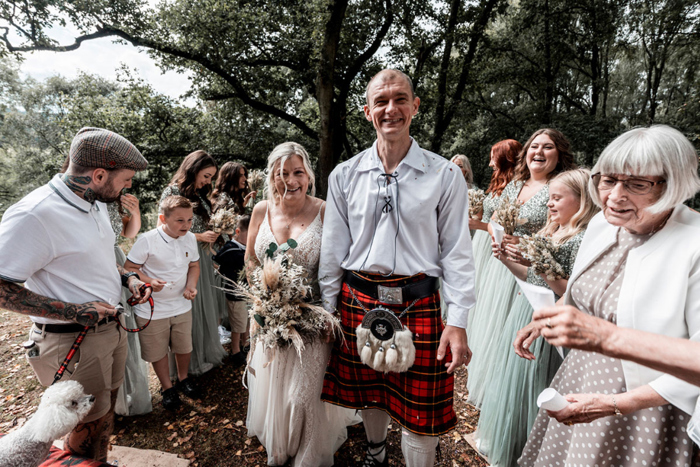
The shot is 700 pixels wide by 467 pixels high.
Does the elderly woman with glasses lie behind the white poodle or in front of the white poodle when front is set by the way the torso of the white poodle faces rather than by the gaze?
in front

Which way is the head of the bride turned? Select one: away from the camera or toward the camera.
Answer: toward the camera

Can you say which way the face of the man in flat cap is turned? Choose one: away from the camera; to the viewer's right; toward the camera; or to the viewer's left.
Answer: to the viewer's right

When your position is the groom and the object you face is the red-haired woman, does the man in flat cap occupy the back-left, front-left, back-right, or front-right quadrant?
back-left

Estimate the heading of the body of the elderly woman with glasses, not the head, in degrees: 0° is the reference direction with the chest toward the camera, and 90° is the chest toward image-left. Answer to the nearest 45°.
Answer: approximately 45°

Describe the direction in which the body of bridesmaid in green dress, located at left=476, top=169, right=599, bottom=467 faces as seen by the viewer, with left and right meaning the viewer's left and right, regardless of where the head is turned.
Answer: facing to the left of the viewer

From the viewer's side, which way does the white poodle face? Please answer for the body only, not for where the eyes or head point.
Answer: to the viewer's right

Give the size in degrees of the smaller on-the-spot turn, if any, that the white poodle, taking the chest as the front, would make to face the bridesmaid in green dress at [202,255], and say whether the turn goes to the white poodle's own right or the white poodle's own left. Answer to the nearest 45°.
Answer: approximately 45° to the white poodle's own left

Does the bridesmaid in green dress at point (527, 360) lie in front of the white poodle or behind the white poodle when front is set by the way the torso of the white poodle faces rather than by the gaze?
in front

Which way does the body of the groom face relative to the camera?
toward the camera

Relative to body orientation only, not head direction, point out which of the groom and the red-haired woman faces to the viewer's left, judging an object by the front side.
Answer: the red-haired woman

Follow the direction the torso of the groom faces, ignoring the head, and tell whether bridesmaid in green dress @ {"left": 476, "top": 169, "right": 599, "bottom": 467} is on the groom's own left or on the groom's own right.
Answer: on the groom's own left
